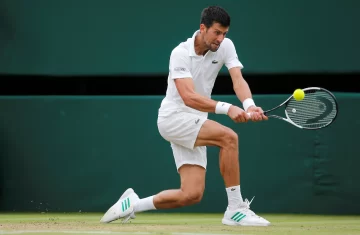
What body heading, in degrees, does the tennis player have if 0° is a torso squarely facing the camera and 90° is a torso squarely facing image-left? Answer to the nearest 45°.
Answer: approximately 315°
